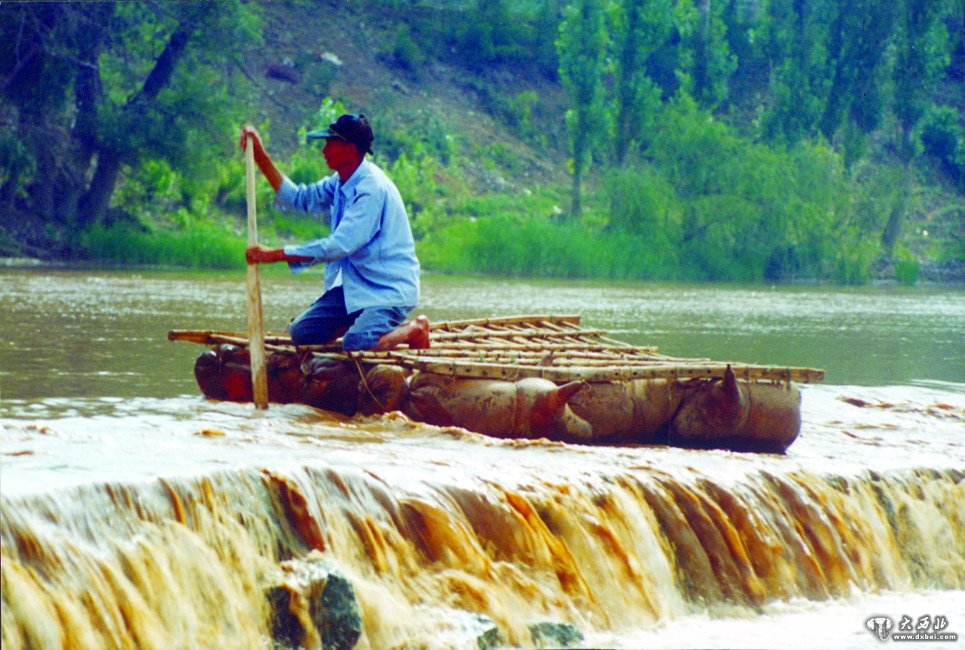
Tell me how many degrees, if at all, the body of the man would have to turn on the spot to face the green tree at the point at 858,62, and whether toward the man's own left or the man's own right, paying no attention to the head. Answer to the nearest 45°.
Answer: approximately 135° to the man's own right

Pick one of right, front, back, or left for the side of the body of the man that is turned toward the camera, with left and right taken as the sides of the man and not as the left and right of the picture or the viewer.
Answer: left

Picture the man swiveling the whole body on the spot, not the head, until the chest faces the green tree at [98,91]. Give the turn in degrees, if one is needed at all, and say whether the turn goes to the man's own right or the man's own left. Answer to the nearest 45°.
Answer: approximately 90° to the man's own right

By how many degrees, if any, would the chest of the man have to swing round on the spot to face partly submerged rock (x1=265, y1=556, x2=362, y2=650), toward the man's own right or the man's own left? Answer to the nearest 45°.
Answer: approximately 90° to the man's own left
